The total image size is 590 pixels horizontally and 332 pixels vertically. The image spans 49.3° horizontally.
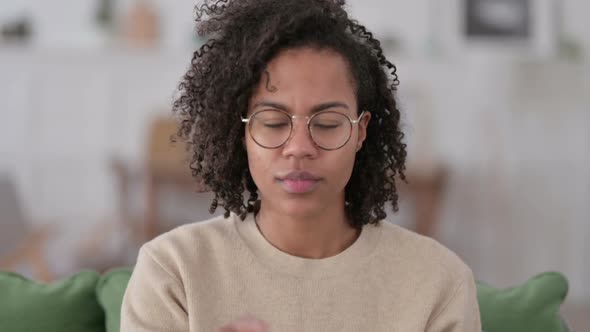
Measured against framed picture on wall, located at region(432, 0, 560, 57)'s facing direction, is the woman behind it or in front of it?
in front

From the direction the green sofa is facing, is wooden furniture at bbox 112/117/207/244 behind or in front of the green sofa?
behind

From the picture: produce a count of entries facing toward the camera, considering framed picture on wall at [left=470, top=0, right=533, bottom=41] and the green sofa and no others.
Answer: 2

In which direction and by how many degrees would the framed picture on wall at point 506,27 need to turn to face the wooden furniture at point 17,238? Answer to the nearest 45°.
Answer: approximately 45° to its right

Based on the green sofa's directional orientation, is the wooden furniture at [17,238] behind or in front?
behind

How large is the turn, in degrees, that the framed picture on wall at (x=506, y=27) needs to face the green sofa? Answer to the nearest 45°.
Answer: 0° — it already faces it

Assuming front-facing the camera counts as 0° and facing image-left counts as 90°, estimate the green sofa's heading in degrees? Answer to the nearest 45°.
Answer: approximately 0°

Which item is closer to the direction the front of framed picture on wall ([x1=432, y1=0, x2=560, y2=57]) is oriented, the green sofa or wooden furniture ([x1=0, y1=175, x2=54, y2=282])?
the green sofa

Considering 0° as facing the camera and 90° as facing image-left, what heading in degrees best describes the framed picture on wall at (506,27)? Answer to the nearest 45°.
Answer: approximately 0°

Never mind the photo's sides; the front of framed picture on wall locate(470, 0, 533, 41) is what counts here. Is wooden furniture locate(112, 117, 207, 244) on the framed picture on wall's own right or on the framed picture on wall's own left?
on the framed picture on wall's own right
